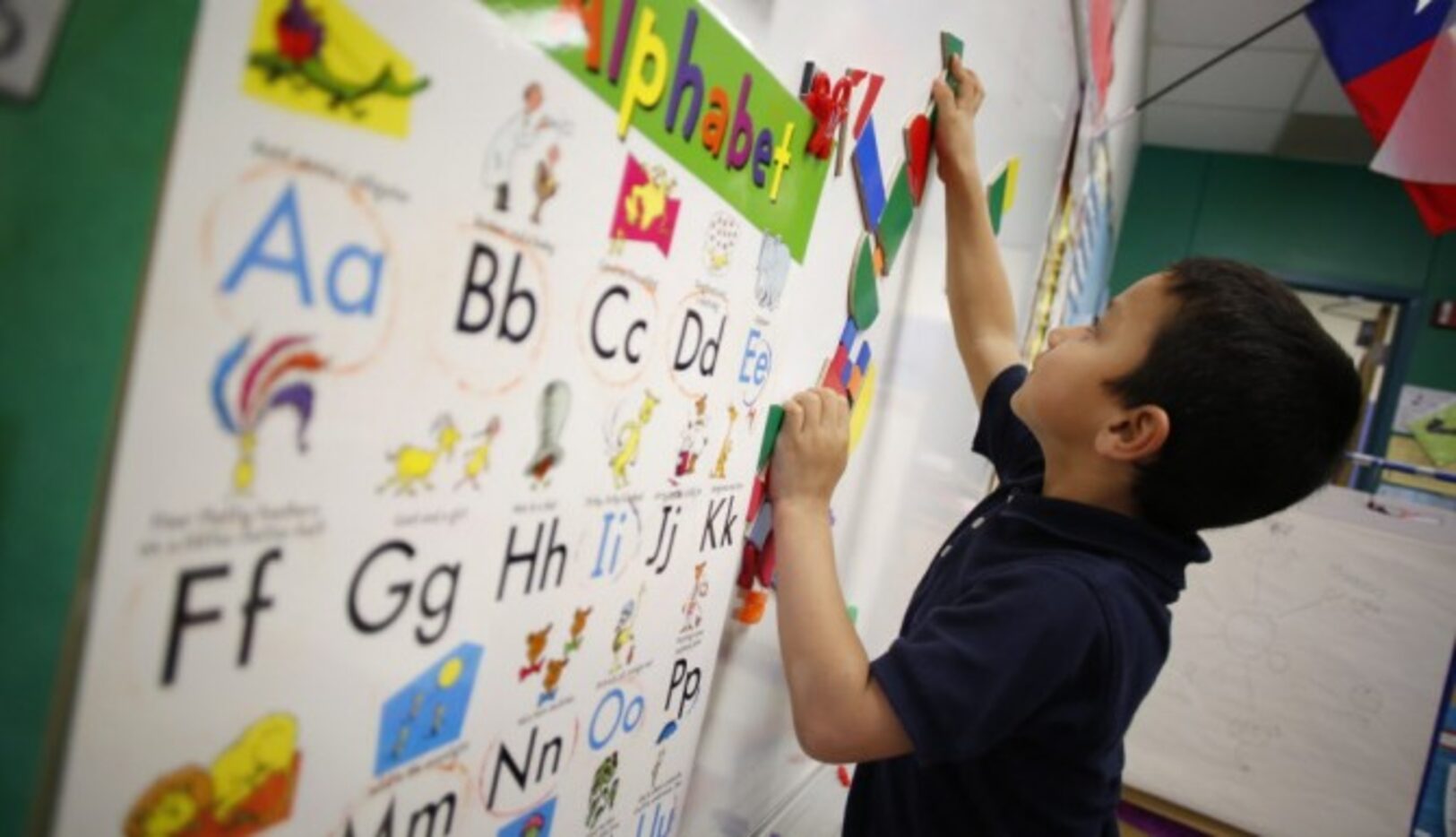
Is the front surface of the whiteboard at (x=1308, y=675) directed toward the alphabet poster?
yes

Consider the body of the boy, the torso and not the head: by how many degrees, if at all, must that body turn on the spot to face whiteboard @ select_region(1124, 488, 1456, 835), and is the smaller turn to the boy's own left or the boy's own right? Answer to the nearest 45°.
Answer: approximately 90° to the boy's own right

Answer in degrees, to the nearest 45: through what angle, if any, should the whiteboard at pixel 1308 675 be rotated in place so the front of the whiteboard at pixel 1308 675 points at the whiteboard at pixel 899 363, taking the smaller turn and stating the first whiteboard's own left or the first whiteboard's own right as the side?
0° — it already faces it

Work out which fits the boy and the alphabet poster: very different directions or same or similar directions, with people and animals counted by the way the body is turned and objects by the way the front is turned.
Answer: very different directions

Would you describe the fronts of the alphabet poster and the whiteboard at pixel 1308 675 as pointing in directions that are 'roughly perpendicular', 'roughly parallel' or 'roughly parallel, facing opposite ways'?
roughly perpendicular

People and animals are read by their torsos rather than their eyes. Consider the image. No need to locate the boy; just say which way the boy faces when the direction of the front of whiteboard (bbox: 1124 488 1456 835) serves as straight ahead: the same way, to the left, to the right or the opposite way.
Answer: to the right

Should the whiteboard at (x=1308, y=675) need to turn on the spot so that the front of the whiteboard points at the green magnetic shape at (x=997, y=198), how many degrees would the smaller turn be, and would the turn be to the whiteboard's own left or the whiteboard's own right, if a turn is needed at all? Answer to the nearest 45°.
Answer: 0° — it already faces it

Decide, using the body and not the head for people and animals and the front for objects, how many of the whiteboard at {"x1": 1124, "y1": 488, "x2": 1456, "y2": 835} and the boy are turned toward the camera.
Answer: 1

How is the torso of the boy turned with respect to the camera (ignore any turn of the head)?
to the viewer's left

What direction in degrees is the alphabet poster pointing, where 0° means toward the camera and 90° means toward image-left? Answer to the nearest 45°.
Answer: approximately 315°
